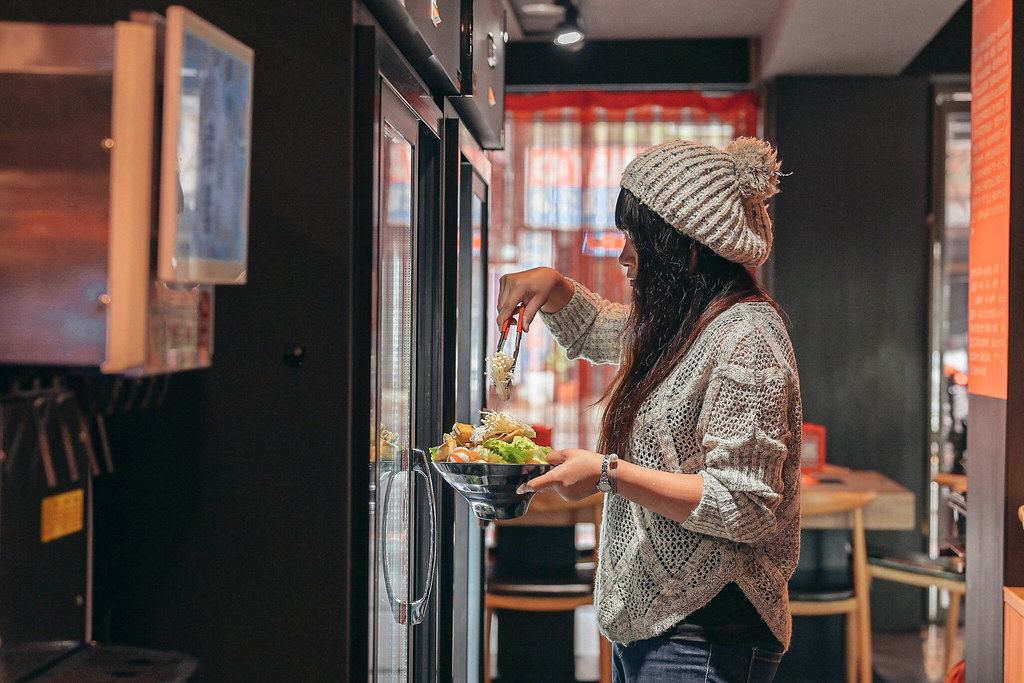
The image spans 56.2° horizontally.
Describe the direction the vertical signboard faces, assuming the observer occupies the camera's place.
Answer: facing the viewer and to the left of the viewer

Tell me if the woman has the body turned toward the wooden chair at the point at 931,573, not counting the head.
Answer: no

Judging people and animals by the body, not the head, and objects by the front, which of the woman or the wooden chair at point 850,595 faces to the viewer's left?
the woman

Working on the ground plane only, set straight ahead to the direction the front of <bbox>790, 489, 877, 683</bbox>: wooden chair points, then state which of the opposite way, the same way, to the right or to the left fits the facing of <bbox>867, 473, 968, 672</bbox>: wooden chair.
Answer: to the left

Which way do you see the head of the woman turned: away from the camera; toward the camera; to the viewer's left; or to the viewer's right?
to the viewer's left

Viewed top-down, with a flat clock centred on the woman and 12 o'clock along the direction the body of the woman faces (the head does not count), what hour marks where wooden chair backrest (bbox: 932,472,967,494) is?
The wooden chair backrest is roughly at 4 o'clock from the woman.

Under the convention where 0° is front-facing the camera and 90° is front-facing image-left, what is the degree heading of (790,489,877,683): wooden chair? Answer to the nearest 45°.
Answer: approximately 180°

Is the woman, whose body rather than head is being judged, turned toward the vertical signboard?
no

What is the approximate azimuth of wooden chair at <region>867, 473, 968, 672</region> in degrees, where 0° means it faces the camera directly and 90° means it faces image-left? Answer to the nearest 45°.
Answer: approximately 90°

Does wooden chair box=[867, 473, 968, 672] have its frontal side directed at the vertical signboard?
no

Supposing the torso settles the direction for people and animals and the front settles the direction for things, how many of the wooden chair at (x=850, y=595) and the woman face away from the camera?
1

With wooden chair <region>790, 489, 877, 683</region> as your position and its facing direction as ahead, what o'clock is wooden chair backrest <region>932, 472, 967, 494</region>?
The wooden chair backrest is roughly at 1 o'clock from the wooden chair.

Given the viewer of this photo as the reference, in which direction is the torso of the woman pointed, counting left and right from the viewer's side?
facing to the left of the viewer
